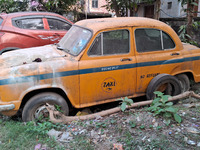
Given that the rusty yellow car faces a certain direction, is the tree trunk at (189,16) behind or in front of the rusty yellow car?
behind

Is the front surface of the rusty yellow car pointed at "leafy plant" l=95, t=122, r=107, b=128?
no

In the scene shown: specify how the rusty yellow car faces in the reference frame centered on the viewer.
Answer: facing the viewer and to the left of the viewer

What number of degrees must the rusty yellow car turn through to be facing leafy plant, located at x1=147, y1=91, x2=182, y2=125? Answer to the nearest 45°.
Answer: approximately 90° to its left

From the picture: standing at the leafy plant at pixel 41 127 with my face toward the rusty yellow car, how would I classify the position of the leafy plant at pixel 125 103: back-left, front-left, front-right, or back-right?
front-right

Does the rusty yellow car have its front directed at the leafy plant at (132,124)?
no
